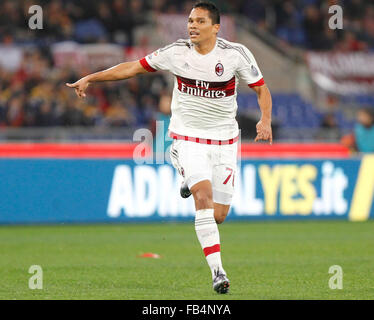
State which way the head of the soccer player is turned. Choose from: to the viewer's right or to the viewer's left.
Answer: to the viewer's left

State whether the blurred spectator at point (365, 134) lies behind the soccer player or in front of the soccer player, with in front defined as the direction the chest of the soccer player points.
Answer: behind

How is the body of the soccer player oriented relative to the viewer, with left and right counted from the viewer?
facing the viewer
